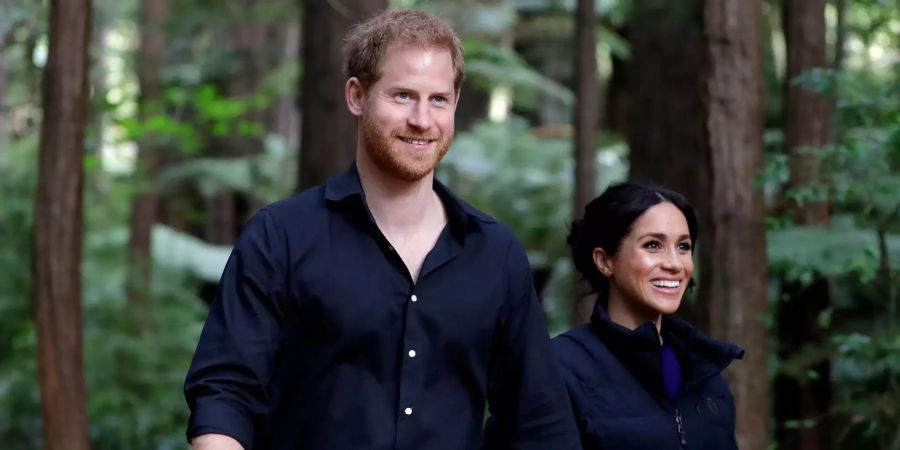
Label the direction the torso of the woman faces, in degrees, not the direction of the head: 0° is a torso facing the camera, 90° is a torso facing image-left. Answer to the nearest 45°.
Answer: approximately 315°

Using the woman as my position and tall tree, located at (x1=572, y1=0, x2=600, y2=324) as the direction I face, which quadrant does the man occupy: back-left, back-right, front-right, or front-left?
back-left

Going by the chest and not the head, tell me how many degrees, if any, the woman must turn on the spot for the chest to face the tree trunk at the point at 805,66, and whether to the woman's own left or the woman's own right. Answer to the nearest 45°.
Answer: approximately 135° to the woman's own left

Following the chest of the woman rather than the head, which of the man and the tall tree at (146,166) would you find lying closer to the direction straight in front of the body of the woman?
the man

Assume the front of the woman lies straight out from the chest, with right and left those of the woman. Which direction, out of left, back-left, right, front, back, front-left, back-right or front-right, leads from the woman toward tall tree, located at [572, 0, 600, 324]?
back-left

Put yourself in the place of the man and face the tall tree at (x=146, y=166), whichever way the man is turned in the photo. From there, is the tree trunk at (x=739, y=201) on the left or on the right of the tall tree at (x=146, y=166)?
right

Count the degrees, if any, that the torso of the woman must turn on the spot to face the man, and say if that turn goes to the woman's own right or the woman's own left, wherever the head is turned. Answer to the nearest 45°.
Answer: approximately 90° to the woman's own right

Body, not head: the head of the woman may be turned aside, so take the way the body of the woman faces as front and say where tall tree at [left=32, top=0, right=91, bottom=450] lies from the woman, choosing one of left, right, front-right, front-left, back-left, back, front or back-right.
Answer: back

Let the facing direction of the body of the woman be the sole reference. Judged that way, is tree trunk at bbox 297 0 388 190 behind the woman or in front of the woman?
behind

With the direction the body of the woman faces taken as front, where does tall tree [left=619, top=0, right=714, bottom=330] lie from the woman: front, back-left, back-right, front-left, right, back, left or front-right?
back-left

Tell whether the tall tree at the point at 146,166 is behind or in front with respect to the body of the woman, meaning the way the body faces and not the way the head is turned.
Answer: behind

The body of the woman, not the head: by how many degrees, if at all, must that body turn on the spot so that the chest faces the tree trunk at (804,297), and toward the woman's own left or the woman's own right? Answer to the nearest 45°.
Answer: approximately 135° to the woman's own left
